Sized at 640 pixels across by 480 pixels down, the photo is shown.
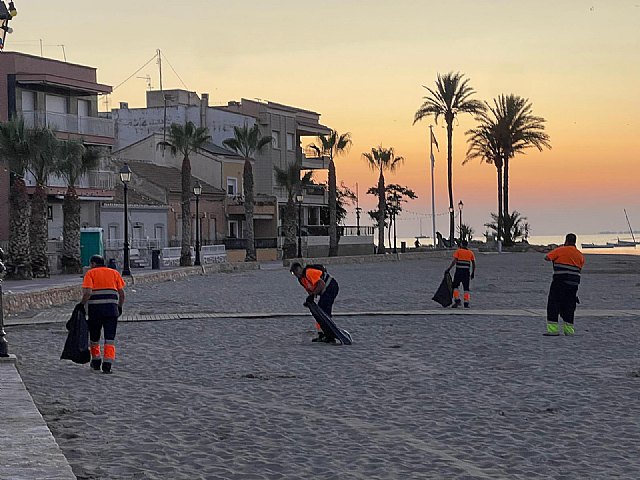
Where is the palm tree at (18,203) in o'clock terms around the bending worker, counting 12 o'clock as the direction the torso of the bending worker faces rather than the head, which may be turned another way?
The palm tree is roughly at 2 o'clock from the bending worker.

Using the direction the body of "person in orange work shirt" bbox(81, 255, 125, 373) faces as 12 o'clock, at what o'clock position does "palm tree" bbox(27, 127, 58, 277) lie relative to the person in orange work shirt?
The palm tree is roughly at 12 o'clock from the person in orange work shirt.

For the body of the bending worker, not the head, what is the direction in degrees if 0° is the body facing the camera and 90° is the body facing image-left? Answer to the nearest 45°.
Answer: approximately 90°

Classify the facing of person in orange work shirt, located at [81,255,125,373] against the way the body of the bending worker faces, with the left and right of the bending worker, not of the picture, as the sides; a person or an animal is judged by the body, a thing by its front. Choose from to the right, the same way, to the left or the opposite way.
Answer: to the right

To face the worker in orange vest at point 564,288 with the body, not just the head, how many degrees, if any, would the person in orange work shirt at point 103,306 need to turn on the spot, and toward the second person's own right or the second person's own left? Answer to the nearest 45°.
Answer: approximately 90° to the second person's own right

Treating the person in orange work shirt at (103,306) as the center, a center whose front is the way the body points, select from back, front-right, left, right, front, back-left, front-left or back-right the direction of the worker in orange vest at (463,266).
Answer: front-right

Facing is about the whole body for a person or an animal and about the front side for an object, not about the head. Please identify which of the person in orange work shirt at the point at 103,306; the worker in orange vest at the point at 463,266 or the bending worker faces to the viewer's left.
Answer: the bending worker

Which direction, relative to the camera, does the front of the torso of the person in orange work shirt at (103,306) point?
away from the camera
